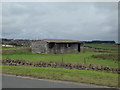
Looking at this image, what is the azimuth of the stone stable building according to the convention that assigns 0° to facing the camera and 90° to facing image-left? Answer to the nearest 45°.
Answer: approximately 315°
